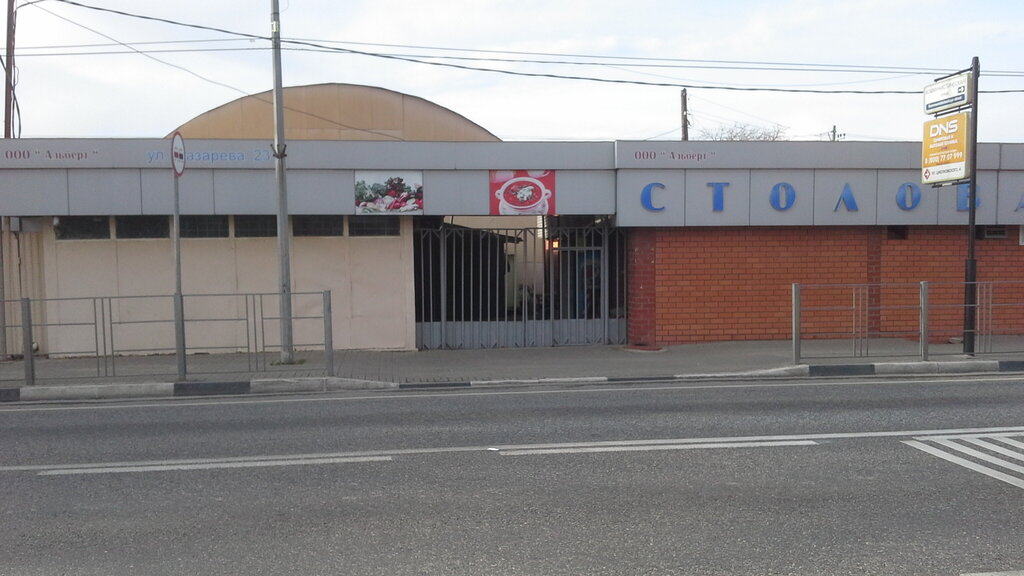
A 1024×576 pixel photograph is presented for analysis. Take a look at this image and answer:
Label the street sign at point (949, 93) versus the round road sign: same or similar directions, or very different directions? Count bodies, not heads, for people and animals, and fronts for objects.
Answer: very different directions

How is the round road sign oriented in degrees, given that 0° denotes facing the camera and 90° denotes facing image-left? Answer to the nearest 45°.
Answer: approximately 270°

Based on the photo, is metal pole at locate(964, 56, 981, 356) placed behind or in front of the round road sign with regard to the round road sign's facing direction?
in front

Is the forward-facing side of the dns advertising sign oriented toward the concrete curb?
yes

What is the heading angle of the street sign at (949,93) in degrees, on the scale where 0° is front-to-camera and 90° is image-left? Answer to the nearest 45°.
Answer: approximately 45°

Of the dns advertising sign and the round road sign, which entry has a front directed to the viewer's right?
the round road sign

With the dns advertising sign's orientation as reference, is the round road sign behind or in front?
in front

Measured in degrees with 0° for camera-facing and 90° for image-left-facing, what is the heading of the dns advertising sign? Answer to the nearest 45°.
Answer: approximately 45°

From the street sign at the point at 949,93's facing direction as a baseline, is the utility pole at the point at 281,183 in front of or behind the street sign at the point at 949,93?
in front
